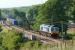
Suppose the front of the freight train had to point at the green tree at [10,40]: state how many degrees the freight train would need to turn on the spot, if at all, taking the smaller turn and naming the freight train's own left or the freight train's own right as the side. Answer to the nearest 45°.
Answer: approximately 135° to the freight train's own right
